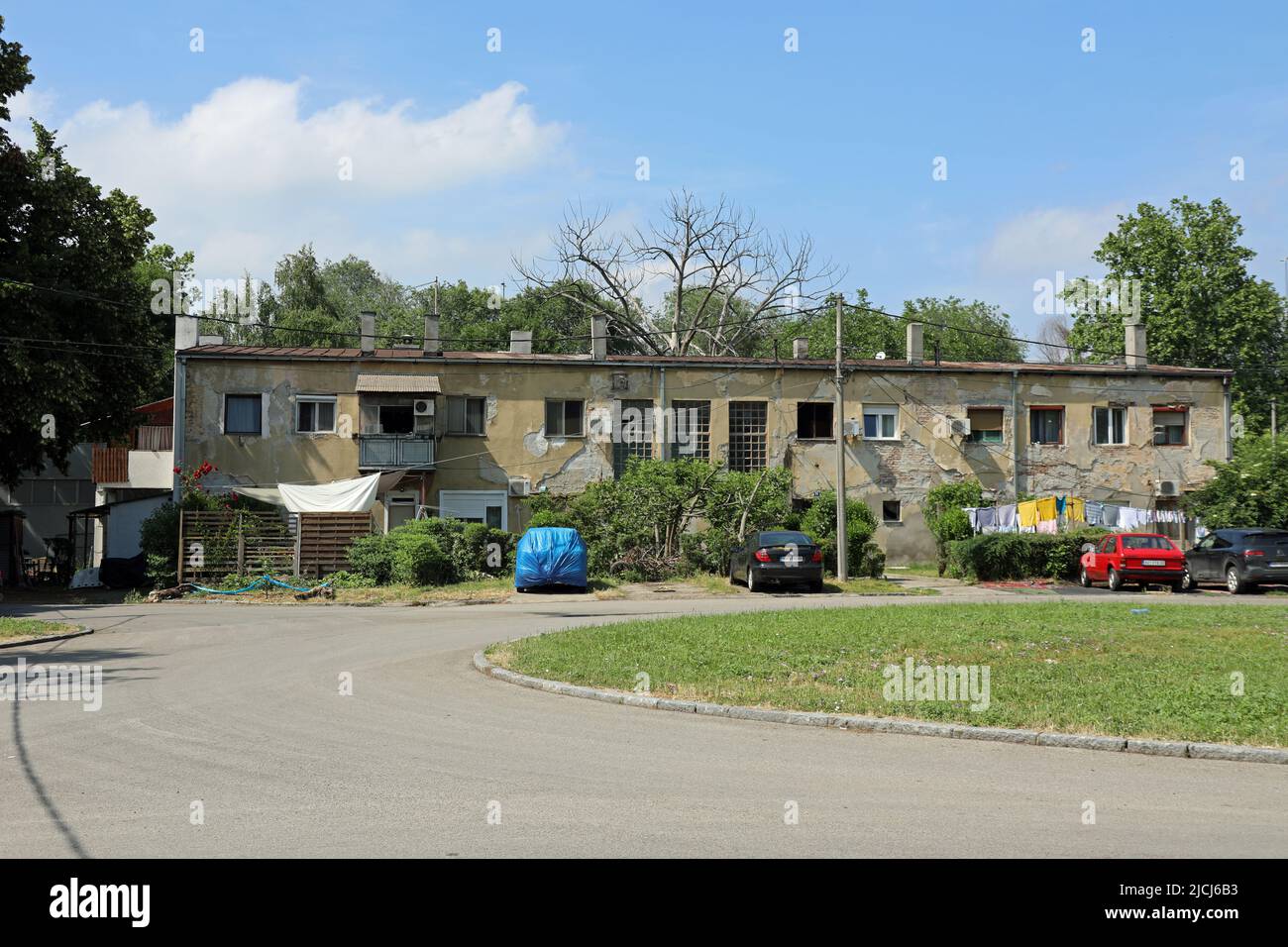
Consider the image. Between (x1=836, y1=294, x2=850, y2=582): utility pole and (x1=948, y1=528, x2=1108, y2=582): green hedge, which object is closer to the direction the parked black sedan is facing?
the utility pole

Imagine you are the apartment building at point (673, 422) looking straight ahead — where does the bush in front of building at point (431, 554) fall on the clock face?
The bush in front of building is roughly at 1 o'clock from the apartment building.

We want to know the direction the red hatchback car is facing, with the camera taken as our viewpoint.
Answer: facing away from the viewer and to the left of the viewer

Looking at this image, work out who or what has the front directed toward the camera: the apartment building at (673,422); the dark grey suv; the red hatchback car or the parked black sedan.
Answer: the apartment building

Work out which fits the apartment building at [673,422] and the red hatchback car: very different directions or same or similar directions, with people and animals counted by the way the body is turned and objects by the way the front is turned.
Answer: very different directions

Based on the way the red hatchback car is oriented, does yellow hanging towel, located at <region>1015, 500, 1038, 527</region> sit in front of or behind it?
in front

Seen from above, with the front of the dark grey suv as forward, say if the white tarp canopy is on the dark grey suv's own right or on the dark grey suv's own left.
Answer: on the dark grey suv's own left

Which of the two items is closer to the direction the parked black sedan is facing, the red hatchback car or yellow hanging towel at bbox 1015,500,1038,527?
the yellow hanging towel

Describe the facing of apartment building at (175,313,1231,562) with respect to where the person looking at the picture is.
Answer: facing the viewer

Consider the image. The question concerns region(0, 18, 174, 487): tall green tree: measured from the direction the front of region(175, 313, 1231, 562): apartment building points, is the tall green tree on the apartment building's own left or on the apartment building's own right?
on the apartment building's own right

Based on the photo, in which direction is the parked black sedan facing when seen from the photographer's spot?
facing away from the viewer and to the left of the viewer

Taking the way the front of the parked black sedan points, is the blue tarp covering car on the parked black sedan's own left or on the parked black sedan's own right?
on the parked black sedan's own left
